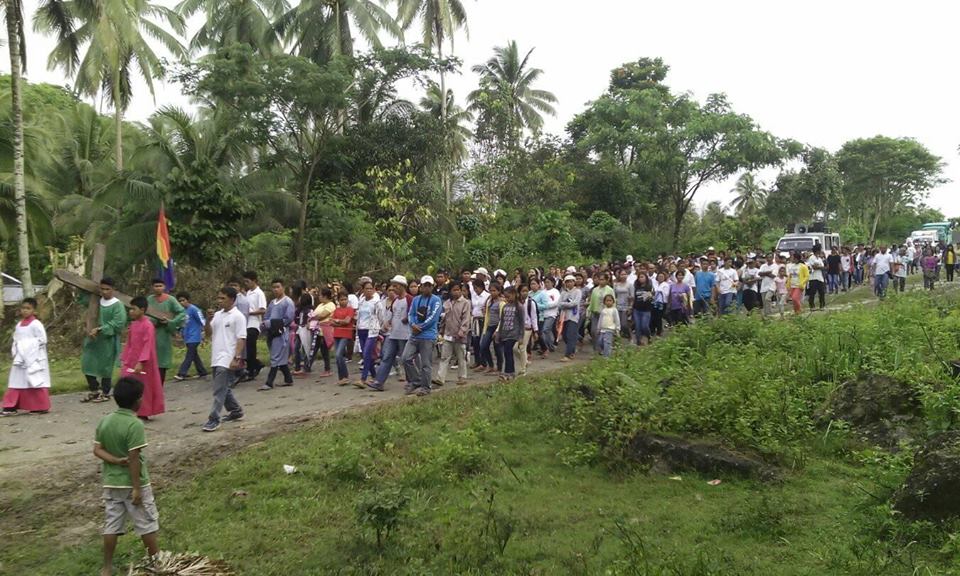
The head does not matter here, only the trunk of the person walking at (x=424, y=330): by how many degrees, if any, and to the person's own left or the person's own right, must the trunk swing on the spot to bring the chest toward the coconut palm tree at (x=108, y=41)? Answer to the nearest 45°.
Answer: approximately 90° to the person's own right

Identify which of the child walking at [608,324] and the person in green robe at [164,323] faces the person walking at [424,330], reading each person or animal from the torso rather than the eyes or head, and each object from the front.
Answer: the child walking

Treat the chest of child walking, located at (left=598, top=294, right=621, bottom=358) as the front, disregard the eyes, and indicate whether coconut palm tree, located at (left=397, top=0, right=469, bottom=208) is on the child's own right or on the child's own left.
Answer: on the child's own right

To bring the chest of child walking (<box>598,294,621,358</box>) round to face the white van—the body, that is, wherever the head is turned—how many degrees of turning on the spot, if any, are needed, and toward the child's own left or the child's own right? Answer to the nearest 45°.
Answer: approximately 180°

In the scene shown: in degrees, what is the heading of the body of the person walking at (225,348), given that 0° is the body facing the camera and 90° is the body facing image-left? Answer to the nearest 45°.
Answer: approximately 45°

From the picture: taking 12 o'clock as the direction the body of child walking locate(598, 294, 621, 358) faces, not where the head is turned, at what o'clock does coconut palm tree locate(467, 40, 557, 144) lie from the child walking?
The coconut palm tree is roughly at 4 o'clock from the child walking.

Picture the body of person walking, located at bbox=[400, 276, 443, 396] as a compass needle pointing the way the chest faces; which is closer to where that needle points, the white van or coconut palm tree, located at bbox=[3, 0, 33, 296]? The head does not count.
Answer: the coconut palm tree

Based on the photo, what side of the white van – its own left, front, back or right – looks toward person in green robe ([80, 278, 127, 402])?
front

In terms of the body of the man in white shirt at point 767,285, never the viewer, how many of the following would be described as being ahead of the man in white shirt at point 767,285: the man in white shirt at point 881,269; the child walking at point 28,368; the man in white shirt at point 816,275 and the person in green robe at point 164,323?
2

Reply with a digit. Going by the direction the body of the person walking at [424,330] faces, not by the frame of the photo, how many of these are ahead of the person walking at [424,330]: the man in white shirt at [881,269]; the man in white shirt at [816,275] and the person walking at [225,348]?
1

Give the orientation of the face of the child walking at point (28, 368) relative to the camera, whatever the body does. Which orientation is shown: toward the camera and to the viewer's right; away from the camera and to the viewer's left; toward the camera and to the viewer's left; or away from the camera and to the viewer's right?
toward the camera and to the viewer's left

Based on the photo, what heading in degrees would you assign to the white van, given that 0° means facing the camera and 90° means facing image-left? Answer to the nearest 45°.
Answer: approximately 45°

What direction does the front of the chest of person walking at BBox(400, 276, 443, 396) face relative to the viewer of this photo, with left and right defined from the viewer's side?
facing the viewer and to the left of the viewer

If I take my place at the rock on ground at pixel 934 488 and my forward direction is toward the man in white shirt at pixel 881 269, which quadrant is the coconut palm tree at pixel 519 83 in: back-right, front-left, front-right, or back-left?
front-left
